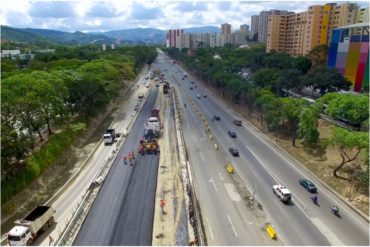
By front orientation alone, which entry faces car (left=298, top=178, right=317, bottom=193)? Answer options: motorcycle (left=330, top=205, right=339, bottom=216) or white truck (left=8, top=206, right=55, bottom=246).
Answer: the motorcycle

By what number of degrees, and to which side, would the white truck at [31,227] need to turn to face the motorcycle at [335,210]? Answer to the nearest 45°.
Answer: approximately 135° to its left

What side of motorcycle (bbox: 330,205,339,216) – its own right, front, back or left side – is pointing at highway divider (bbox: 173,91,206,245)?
left

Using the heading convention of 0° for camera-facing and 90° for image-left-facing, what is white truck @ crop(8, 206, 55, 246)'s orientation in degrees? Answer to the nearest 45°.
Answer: approximately 45°

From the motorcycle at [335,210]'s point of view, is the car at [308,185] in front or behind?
in front

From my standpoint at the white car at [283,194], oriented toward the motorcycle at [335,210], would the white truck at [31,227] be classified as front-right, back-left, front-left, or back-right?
back-right

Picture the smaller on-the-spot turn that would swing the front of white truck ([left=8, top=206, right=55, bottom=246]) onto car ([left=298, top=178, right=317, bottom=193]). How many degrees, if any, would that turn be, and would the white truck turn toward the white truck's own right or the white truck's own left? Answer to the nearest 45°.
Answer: approximately 135° to the white truck's own left

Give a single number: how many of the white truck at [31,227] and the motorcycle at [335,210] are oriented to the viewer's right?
0

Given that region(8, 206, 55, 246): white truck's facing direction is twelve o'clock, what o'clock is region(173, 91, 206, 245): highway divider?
The highway divider is roughly at 8 o'clock from the white truck.

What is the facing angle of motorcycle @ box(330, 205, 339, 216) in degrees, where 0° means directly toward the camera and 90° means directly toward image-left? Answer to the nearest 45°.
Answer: approximately 135°

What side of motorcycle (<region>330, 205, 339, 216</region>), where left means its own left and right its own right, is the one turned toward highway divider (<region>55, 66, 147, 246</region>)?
left
